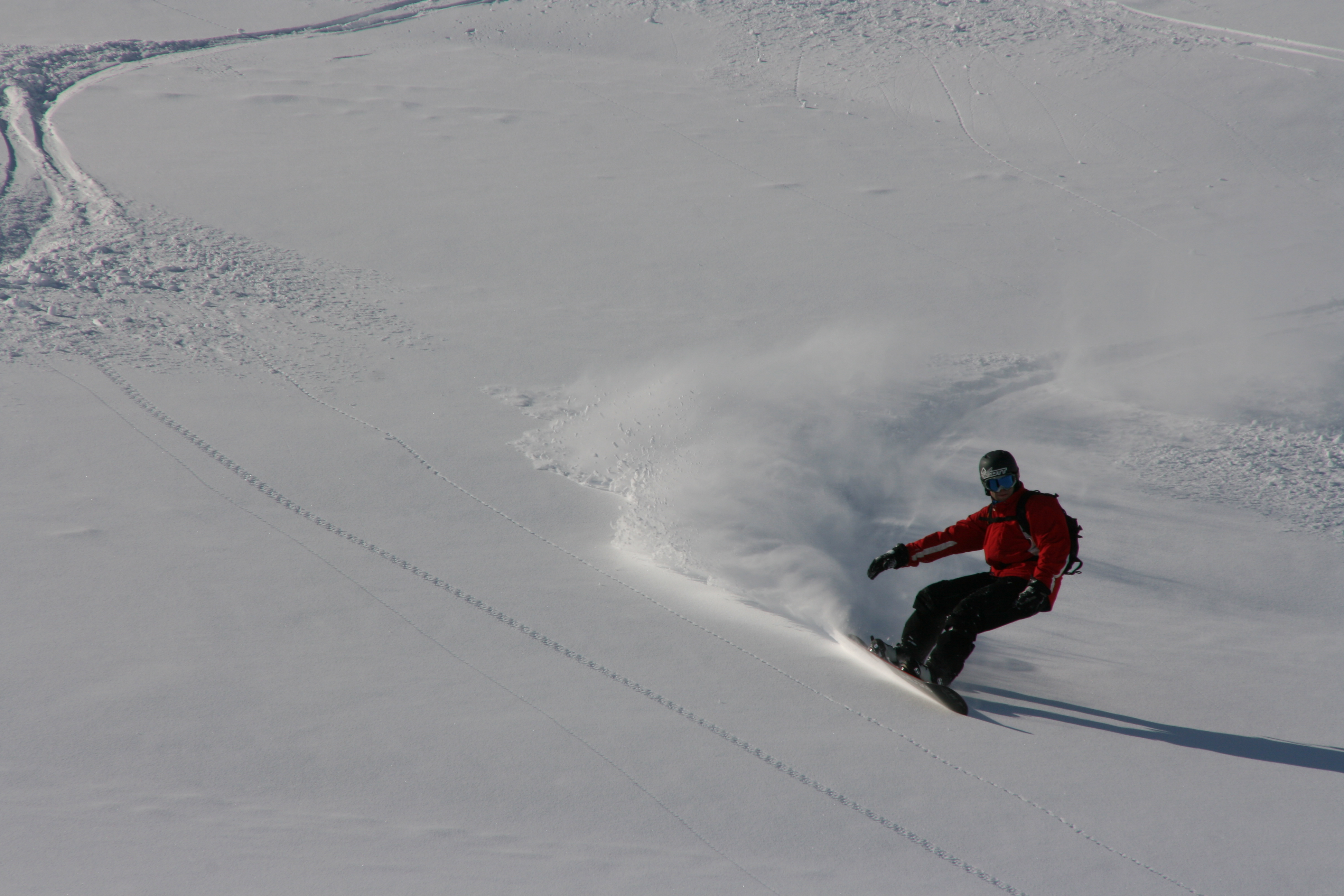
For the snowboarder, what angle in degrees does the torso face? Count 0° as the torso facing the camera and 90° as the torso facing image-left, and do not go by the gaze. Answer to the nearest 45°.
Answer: approximately 45°

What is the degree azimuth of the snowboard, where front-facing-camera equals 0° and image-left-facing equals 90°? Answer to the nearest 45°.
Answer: approximately 315°
